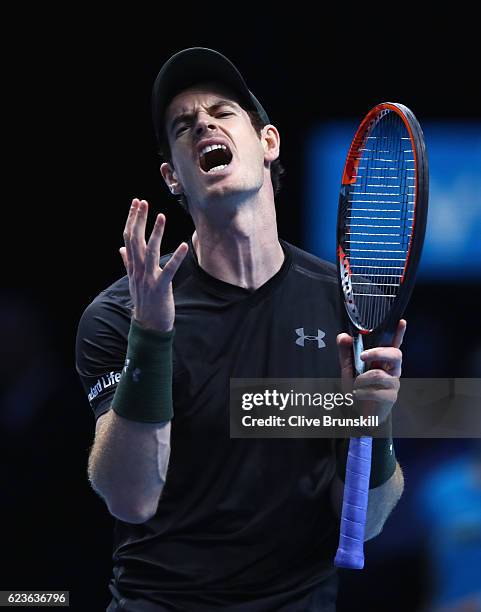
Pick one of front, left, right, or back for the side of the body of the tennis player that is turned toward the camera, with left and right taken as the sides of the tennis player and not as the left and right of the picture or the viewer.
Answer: front
